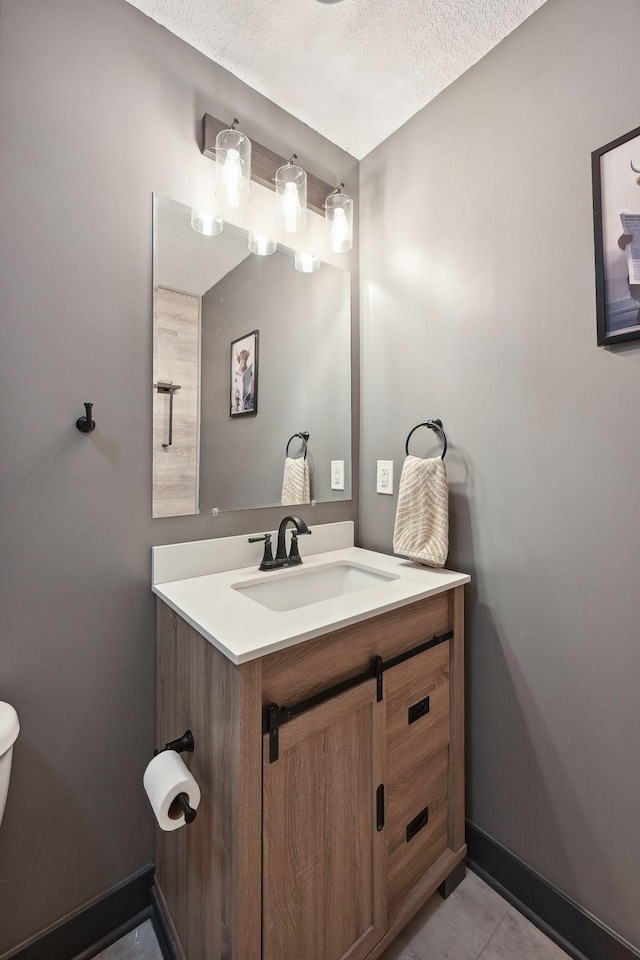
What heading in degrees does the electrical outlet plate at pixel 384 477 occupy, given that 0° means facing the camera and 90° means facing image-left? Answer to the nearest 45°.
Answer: approximately 45°

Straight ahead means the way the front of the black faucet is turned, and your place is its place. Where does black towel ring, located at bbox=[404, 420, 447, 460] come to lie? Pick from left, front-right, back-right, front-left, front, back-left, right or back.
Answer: front-left

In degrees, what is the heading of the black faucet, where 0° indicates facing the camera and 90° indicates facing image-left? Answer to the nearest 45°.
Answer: approximately 315°

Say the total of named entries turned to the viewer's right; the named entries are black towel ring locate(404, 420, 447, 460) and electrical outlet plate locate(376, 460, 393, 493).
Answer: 0

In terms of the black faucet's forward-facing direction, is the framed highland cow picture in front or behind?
in front

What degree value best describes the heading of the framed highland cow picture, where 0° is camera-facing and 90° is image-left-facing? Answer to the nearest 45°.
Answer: approximately 45°

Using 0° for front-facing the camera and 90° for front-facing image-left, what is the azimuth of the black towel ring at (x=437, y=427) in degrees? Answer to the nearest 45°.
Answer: approximately 45°

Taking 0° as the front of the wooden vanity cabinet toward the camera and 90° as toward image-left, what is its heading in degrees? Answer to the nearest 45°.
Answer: approximately 315°

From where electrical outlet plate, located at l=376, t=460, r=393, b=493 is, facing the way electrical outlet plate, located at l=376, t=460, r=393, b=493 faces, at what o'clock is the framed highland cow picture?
The framed highland cow picture is roughly at 9 o'clock from the electrical outlet plate.
